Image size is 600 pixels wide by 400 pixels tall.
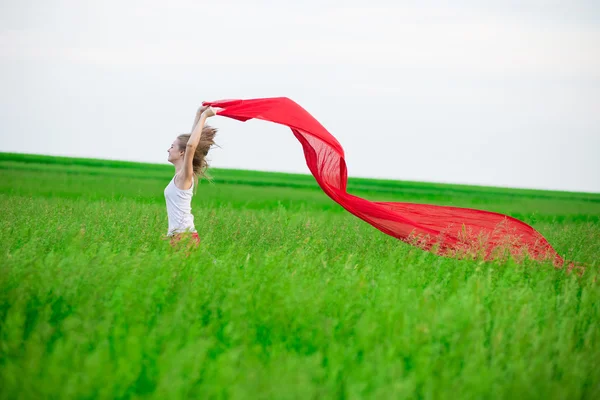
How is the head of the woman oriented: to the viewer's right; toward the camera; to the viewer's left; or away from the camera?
to the viewer's left

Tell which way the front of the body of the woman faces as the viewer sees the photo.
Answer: to the viewer's left
